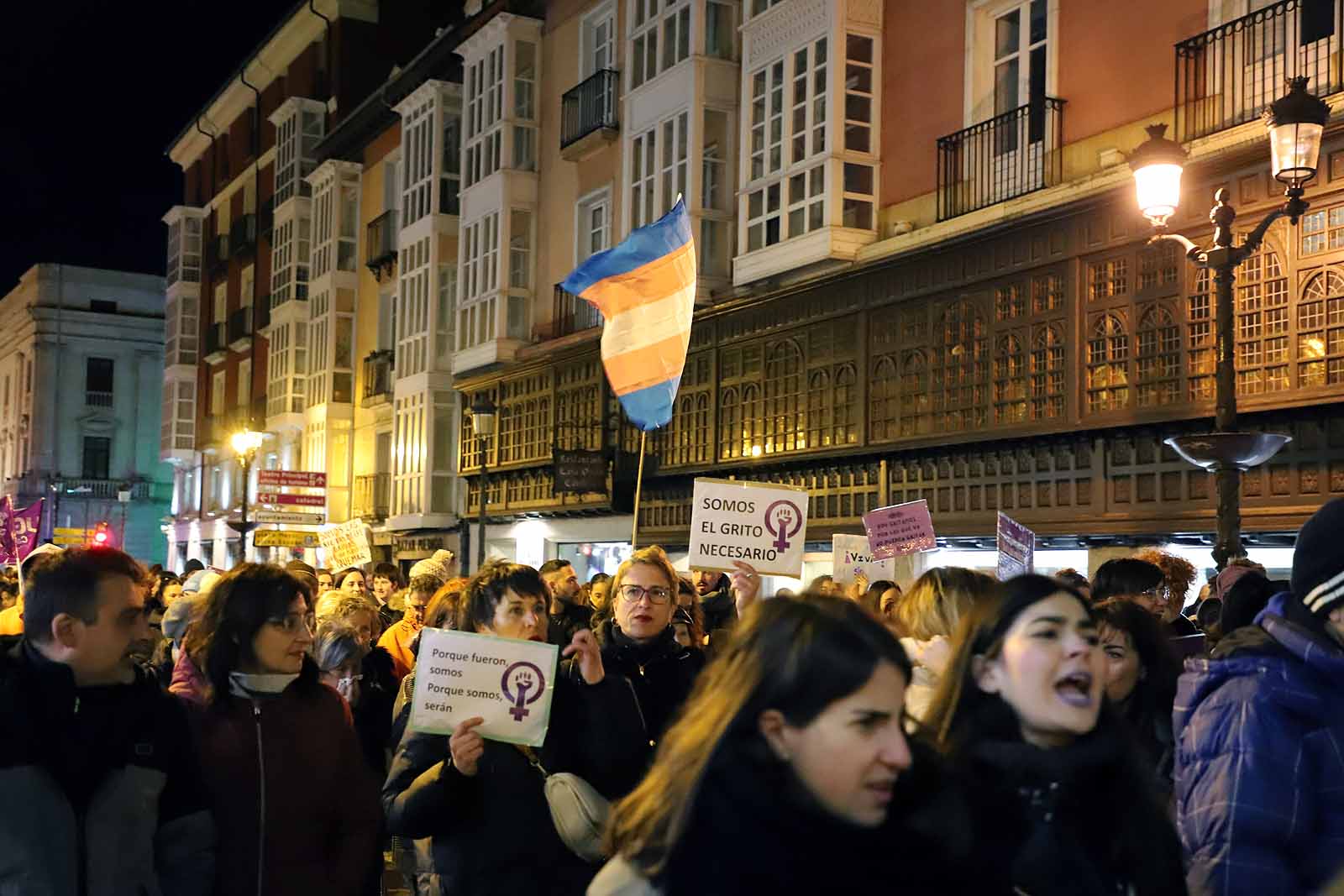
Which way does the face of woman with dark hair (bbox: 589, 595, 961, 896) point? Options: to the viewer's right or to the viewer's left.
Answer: to the viewer's right

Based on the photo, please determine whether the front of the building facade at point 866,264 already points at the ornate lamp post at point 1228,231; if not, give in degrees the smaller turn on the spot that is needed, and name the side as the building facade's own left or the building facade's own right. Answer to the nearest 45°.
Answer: approximately 45° to the building facade's own left

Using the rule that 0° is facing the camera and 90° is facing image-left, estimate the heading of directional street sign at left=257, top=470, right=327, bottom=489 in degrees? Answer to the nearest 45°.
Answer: approximately 0°

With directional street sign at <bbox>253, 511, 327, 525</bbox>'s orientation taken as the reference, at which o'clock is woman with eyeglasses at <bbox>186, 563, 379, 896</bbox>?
The woman with eyeglasses is roughly at 12 o'clock from the directional street sign.

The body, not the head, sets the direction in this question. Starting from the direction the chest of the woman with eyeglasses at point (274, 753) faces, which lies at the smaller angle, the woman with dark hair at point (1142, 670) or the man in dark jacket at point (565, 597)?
the woman with dark hair
